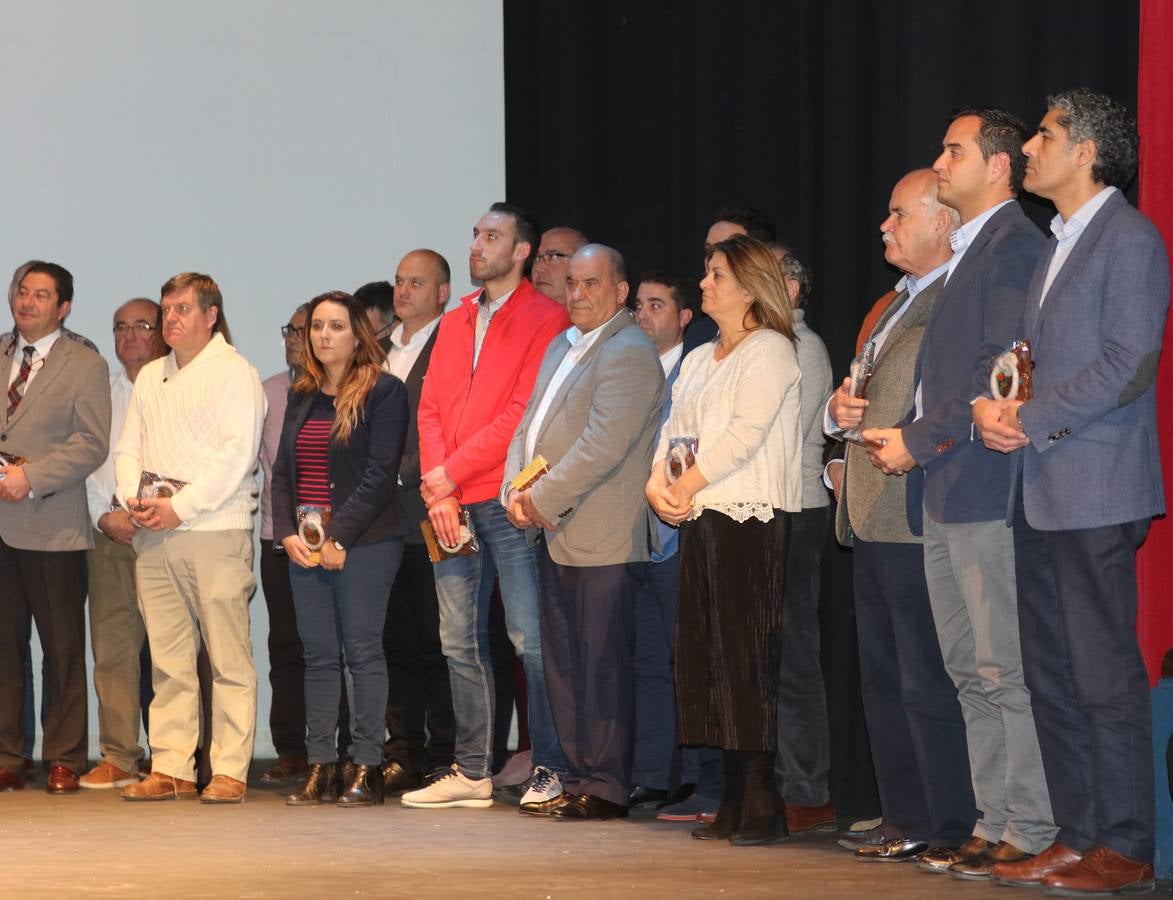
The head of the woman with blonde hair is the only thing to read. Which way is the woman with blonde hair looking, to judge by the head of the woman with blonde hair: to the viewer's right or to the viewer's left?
to the viewer's left

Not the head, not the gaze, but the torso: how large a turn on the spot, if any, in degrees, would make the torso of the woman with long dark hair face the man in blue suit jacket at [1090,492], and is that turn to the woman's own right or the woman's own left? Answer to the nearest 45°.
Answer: approximately 90° to the woman's own left

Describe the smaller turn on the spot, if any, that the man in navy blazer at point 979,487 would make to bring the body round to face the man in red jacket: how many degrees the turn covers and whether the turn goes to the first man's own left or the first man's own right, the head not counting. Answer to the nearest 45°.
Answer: approximately 45° to the first man's own right

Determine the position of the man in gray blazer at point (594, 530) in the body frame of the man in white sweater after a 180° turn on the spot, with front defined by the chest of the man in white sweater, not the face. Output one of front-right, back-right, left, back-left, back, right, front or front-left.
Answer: right

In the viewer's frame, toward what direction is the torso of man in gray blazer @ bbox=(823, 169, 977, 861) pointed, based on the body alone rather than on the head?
to the viewer's left

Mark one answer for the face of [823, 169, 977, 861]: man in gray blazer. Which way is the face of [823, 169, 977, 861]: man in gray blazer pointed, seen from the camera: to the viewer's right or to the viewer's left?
to the viewer's left

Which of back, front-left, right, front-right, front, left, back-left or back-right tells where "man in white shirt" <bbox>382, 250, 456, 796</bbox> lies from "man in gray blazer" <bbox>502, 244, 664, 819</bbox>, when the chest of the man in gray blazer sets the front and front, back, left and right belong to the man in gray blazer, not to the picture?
right

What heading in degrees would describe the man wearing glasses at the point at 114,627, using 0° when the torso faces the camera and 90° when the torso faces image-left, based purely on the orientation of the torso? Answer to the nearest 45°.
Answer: approximately 45°

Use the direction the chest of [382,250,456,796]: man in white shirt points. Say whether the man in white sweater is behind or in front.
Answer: in front

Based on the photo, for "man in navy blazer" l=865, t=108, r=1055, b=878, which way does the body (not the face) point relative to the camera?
to the viewer's left

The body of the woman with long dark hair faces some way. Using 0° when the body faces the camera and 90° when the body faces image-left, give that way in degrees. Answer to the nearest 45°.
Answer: approximately 45°
